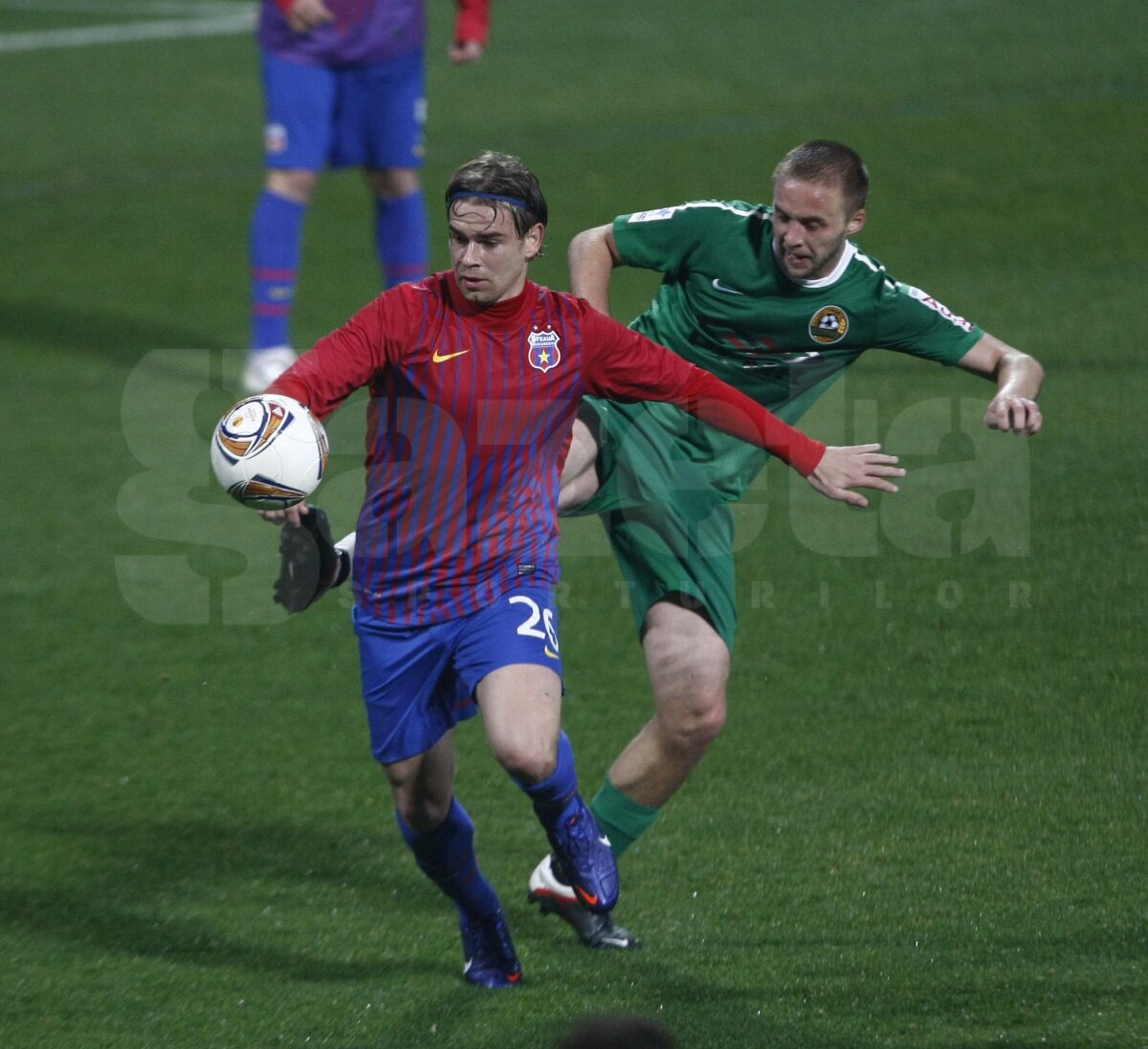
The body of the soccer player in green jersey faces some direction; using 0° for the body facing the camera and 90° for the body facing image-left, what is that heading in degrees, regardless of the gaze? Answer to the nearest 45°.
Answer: approximately 0°

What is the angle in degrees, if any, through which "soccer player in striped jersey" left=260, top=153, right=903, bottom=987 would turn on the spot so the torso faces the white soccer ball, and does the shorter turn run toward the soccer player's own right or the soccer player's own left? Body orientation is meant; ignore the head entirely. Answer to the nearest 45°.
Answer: approximately 45° to the soccer player's own right

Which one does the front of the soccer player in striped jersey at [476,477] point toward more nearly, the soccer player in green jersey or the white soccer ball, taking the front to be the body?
the white soccer ball

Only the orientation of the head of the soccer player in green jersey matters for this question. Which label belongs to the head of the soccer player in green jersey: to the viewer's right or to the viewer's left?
to the viewer's left

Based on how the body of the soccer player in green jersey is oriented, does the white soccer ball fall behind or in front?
in front

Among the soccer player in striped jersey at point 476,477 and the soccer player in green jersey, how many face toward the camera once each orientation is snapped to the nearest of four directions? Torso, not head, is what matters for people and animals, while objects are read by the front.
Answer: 2

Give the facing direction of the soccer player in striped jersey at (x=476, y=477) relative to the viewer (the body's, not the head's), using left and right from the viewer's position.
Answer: facing the viewer

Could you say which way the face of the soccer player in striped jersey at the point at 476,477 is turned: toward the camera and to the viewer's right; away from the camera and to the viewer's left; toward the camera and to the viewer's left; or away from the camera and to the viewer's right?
toward the camera and to the viewer's left

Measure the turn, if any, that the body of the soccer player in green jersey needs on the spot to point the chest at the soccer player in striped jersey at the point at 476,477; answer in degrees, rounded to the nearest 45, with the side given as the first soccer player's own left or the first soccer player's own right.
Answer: approximately 45° to the first soccer player's own right

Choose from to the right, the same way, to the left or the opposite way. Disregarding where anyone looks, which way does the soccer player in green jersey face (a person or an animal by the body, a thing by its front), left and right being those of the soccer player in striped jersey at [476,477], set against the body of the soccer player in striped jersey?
the same way

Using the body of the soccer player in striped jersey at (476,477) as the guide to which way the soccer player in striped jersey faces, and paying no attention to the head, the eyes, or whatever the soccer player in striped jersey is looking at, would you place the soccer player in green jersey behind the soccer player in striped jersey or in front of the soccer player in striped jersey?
behind
